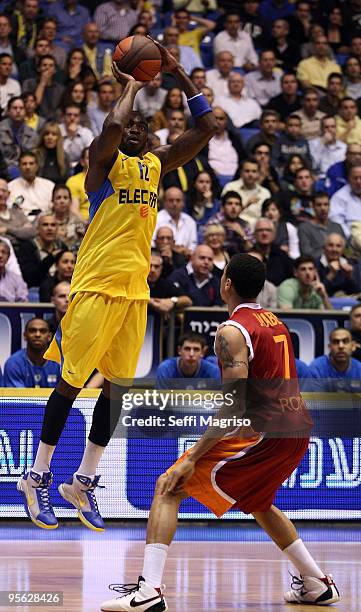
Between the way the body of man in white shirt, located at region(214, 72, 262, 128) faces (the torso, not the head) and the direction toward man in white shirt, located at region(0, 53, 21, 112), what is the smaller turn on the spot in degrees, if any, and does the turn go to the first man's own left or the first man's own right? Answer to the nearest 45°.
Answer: approximately 45° to the first man's own right

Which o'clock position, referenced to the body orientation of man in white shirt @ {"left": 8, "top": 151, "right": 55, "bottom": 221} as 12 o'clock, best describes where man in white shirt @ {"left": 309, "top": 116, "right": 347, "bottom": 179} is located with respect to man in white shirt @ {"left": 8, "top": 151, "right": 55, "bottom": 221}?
man in white shirt @ {"left": 309, "top": 116, "right": 347, "bottom": 179} is roughly at 8 o'clock from man in white shirt @ {"left": 8, "top": 151, "right": 55, "bottom": 221}.

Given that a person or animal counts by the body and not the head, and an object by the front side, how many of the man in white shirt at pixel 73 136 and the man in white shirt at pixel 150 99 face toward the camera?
2

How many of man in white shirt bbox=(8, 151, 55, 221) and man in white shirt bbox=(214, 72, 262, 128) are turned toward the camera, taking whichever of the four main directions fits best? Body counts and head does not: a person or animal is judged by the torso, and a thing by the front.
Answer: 2

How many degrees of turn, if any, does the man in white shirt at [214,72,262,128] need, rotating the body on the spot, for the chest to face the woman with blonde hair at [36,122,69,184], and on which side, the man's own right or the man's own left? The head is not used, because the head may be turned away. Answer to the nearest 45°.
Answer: approximately 45° to the man's own right

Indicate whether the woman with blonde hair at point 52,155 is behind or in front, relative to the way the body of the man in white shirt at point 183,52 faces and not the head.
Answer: in front

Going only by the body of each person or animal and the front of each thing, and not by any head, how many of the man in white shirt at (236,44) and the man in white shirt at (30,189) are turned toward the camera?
2
